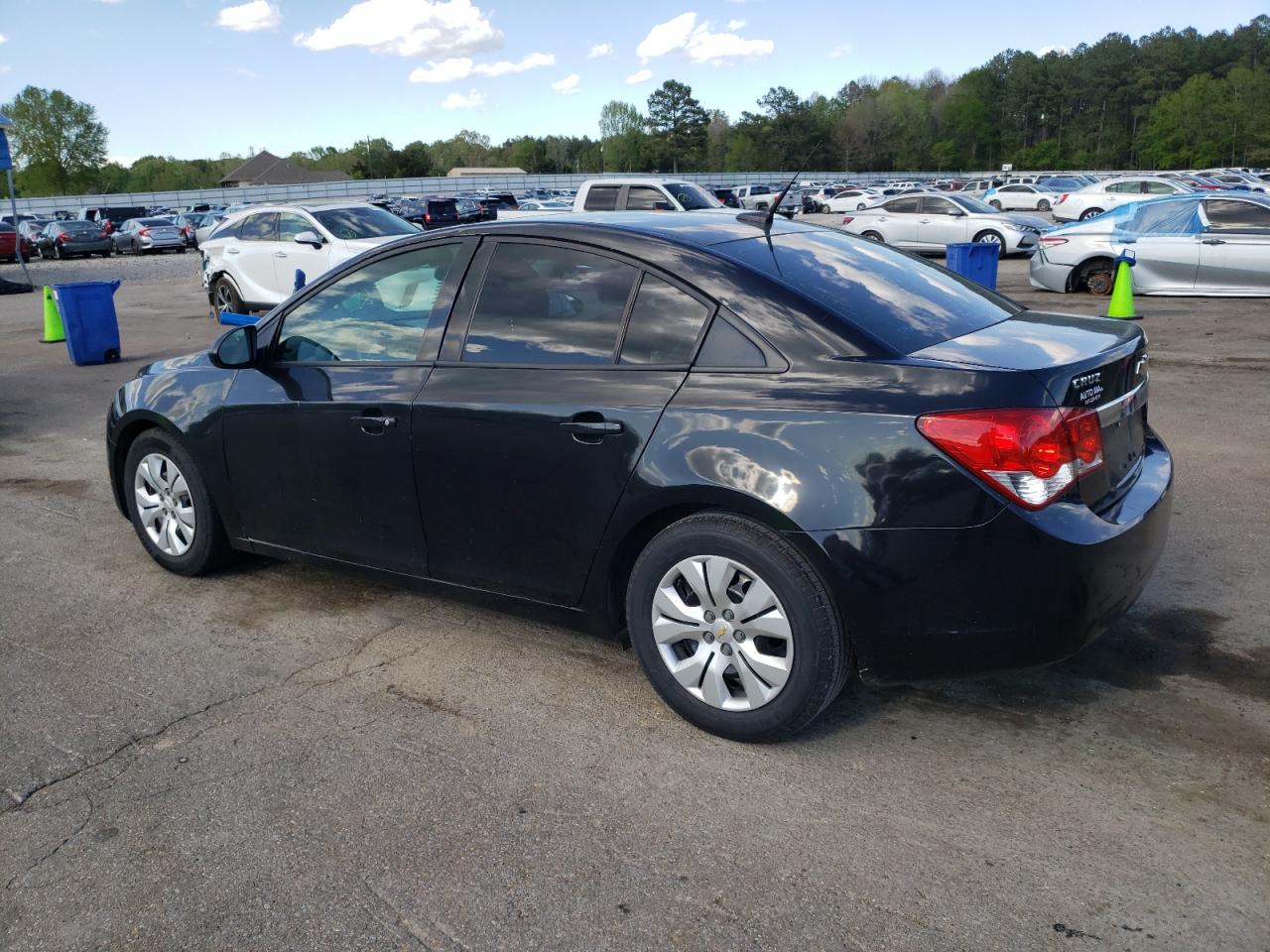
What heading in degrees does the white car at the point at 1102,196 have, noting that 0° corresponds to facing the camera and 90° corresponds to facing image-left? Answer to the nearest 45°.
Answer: approximately 270°

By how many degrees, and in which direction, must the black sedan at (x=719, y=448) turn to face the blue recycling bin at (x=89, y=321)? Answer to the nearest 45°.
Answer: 0° — it already faces it

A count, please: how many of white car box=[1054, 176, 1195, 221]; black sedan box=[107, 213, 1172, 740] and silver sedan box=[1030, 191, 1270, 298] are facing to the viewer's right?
2

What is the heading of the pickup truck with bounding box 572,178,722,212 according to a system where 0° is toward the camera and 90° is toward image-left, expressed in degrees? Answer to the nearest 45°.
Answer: approximately 315°

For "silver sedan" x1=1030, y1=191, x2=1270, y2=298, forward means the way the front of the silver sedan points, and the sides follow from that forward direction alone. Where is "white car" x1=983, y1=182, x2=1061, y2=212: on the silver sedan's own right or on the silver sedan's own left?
on the silver sedan's own left

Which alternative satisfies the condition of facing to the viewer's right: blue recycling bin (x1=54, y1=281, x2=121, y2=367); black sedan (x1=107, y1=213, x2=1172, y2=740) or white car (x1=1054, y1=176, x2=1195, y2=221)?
the white car

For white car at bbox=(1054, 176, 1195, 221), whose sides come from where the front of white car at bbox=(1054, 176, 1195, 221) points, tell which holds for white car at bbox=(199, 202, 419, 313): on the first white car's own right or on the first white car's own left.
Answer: on the first white car's own right

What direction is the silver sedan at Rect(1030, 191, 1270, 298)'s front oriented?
to the viewer's right
